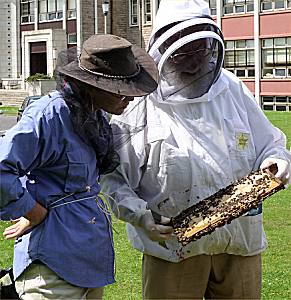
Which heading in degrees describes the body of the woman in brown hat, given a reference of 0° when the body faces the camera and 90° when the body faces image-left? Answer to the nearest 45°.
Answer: approximately 315°

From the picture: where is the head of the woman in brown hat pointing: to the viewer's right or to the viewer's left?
to the viewer's right

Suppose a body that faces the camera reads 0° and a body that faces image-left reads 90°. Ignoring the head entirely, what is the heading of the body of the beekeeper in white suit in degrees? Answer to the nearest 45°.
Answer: approximately 0°

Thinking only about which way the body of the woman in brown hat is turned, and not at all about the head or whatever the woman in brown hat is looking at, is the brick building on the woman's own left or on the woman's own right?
on the woman's own left

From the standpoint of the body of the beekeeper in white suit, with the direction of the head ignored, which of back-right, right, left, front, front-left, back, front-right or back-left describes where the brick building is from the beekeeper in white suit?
back
